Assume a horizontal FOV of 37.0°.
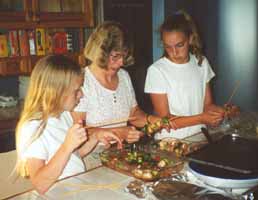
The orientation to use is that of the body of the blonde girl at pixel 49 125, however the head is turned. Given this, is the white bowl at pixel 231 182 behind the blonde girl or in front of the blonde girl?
in front

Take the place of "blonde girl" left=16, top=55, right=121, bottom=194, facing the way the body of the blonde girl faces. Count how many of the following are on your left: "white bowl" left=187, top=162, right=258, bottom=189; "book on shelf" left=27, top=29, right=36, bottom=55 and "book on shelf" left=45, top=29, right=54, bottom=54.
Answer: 2

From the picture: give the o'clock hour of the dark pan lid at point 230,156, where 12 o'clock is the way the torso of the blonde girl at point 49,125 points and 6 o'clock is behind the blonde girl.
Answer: The dark pan lid is roughly at 1 o'clock from the blonde girl.

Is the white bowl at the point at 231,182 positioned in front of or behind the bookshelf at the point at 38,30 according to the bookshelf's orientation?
in front

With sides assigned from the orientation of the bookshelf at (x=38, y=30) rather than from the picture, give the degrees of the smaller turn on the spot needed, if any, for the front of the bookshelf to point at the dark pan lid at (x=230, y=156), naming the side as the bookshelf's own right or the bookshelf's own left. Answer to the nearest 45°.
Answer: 0° — it already faces it

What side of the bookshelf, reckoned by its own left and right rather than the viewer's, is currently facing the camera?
front

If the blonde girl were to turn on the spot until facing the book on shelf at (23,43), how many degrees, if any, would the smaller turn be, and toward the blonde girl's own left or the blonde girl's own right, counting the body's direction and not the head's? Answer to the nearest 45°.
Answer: approximately 90° to the blonde girl's own left

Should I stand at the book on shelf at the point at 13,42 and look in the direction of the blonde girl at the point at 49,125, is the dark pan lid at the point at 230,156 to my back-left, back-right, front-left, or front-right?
front-left

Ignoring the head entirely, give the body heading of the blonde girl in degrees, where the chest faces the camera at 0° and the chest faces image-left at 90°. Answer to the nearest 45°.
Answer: approximately 270°

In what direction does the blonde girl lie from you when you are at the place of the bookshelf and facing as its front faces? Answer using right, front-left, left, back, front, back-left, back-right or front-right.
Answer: front

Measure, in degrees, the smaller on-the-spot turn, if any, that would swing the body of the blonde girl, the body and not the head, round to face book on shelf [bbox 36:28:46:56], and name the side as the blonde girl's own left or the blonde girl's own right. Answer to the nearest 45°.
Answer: approximately 90° to the blonde girl's own left

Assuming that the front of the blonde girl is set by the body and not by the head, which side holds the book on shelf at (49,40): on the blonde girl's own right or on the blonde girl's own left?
on the blonde girl's own left

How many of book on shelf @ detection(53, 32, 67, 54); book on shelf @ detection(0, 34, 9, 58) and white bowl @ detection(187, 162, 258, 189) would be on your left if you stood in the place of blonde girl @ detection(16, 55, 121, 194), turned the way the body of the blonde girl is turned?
2

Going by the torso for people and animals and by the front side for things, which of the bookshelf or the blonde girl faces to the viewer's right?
the blonde girl

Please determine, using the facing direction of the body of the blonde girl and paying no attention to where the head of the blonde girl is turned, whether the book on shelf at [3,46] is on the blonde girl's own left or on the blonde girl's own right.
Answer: on the blonde girl's own left

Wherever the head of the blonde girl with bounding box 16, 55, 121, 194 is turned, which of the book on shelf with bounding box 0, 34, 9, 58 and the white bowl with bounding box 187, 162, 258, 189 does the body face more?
the white bowl

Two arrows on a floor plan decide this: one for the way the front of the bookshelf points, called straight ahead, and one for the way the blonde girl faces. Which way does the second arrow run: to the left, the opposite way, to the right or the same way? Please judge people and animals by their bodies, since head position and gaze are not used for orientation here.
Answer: to the left
